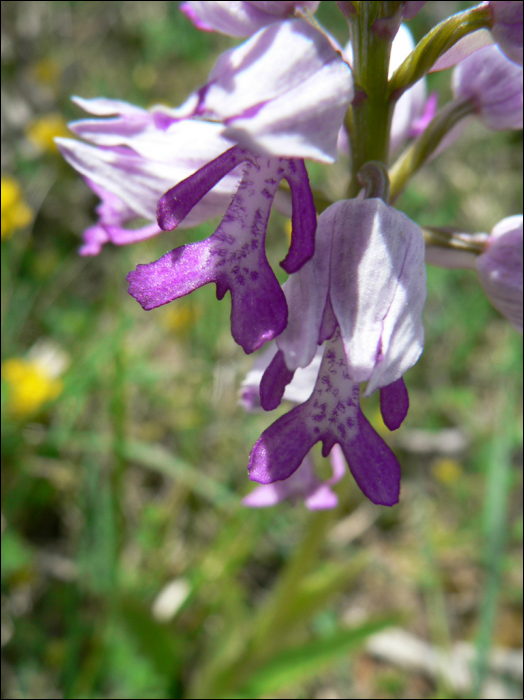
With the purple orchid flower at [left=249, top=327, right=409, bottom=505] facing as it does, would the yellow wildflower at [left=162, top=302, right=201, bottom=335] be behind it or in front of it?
behind

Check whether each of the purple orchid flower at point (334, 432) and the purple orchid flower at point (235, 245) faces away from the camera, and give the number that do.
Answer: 0

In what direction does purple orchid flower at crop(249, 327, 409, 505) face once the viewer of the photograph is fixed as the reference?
facing the viewer

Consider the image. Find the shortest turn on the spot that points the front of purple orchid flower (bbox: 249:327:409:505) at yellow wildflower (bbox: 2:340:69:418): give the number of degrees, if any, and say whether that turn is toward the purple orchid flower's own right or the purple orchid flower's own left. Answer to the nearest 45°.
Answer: approximately 135° to the purple orchid flower's own right

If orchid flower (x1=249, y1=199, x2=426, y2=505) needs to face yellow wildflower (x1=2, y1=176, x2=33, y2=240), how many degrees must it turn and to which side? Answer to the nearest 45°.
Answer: approximately 135° to its right
